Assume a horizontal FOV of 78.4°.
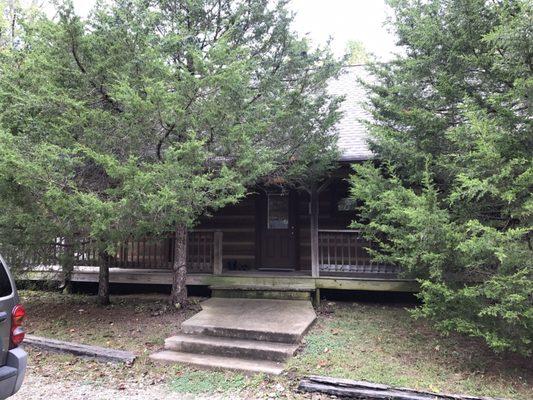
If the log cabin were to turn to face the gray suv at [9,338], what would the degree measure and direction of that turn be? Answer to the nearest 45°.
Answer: approximately 45° to its right

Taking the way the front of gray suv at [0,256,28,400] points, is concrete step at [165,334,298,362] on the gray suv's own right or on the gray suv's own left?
on the gray suv's own right

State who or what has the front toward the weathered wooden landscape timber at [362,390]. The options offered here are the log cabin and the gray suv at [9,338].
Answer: the log cabin

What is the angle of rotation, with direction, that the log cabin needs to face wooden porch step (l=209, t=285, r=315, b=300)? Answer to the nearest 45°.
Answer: approximately 45° to its right

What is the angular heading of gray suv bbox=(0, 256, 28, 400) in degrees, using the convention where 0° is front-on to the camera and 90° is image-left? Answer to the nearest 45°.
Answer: approximately 180°

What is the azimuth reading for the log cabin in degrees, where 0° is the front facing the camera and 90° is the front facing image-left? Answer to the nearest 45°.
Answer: approximately 0°

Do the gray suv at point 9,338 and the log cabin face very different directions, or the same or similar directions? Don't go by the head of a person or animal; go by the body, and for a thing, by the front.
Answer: very different directions
